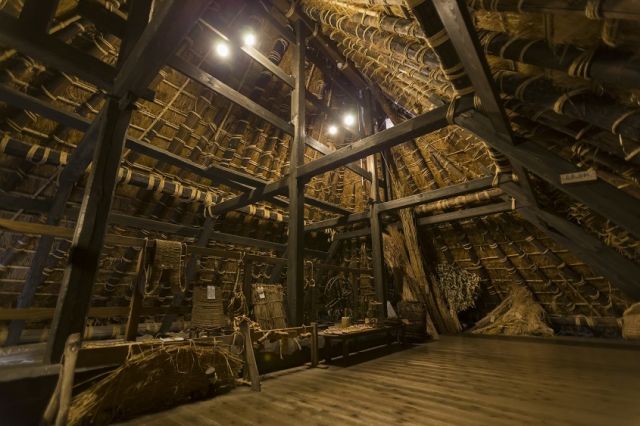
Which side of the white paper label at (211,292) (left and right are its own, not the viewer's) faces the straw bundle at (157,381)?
front

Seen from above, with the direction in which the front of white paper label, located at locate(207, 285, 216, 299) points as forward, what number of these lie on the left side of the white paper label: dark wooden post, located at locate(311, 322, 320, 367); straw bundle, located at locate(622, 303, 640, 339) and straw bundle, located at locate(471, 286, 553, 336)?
3

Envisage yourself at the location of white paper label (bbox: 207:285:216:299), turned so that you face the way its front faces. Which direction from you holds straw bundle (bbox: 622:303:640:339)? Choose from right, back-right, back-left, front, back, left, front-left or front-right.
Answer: left

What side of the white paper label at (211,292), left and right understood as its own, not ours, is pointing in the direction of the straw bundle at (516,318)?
left

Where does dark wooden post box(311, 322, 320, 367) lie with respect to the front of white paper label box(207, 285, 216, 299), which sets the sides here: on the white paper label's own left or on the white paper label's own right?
on the white paper label's own left

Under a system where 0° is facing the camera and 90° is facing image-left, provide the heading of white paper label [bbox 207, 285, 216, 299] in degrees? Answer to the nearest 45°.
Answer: approximately 0°

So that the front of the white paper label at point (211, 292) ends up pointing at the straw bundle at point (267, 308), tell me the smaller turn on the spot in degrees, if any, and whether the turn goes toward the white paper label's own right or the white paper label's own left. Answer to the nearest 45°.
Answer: approximately 135° to the white paper label's own left

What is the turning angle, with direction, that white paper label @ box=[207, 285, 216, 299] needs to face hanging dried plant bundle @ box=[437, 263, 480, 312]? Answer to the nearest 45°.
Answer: approximately 90° to its left

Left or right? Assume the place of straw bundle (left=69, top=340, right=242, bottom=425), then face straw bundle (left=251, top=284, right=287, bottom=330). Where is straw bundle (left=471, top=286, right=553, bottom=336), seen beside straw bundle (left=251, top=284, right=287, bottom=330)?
right
